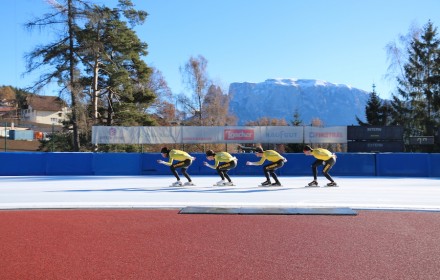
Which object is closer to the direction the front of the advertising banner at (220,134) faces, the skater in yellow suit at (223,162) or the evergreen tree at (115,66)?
the skater in yellow suit

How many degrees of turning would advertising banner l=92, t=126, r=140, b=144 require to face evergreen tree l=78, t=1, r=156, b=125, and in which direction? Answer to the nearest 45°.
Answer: approximately 180°

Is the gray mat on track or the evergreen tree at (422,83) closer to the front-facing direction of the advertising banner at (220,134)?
the gray mat on track

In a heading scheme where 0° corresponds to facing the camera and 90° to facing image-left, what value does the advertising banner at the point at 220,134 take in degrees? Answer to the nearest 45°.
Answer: approximately 0°

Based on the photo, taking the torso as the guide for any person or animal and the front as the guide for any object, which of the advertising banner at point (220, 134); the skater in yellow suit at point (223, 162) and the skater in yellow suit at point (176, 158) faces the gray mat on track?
the advertising banner

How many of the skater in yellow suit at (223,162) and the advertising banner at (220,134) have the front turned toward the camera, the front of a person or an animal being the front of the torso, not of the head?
1

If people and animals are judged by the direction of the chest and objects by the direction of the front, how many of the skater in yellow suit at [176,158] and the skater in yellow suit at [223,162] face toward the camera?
0

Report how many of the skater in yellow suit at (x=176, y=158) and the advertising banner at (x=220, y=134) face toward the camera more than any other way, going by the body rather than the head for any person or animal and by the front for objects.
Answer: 1

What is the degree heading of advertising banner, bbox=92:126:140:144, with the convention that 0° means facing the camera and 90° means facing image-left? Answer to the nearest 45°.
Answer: approximately 0°

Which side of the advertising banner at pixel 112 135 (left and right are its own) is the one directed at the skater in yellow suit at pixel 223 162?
front

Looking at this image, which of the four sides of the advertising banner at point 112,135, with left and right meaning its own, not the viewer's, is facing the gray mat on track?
front

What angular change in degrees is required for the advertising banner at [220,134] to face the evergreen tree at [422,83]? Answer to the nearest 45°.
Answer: approximately 135° to its left
